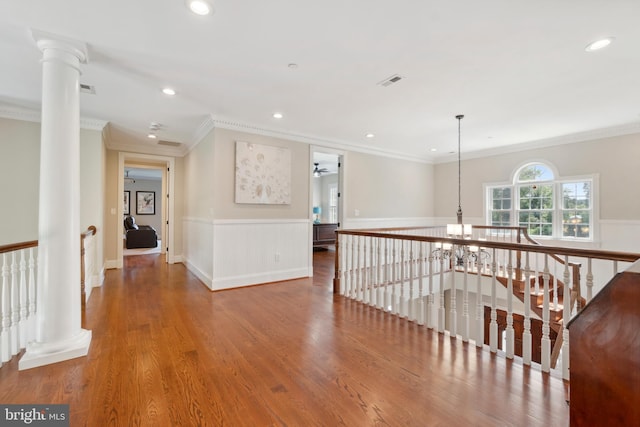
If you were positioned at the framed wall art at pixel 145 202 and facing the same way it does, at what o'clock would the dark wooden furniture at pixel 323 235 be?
The dark wooden furniture is roughly at 11 o'clock from the framed wall art.

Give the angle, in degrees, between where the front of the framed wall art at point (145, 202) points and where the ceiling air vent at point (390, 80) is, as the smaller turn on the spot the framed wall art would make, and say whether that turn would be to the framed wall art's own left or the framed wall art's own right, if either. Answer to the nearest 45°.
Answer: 0° — it already faces it

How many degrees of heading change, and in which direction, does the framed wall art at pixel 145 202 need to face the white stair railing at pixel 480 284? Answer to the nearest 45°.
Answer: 0° — it already faces it

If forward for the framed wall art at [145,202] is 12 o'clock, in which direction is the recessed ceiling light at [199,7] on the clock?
The recessed ceiling light is roughly at 12 o'clock from the framed wall art.

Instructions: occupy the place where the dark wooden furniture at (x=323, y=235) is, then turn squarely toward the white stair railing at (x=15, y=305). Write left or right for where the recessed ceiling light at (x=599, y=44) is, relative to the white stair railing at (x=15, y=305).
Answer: left

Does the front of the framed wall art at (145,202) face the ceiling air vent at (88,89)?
yes

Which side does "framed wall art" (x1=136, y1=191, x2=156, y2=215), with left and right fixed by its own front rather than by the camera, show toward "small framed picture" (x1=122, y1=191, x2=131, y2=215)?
right

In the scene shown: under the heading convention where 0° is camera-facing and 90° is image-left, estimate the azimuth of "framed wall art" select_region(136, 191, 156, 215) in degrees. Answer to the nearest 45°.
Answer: approximately 0°
